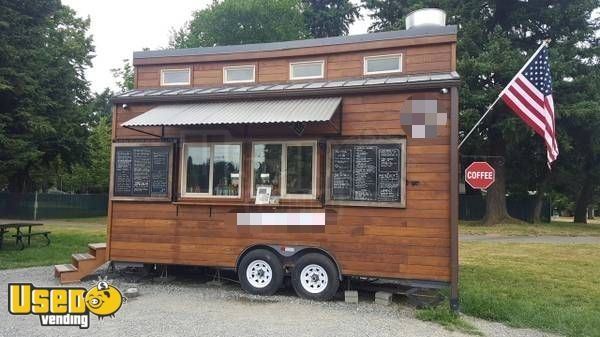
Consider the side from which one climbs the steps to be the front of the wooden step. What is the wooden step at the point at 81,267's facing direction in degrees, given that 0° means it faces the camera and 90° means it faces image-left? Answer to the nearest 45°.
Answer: approximately 90°

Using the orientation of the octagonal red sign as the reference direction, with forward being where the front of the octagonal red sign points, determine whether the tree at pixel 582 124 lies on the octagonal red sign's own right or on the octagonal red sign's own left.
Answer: on the octagonal red sign's own left

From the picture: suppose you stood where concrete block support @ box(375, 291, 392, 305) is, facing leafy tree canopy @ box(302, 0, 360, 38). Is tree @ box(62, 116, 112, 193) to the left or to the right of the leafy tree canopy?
left

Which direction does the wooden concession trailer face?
toward the camera

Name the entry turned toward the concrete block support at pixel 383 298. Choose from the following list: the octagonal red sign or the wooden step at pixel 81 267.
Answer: the octagonal red sign

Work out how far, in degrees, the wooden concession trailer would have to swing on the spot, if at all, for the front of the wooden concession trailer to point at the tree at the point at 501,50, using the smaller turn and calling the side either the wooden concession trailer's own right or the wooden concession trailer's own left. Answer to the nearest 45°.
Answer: approximately 135° to the wooden concession trailer's own left

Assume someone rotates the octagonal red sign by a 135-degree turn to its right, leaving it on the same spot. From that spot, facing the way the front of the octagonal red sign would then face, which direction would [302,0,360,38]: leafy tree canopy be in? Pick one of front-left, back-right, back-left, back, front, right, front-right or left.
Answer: front

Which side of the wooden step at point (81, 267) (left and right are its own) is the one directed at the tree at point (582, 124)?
back

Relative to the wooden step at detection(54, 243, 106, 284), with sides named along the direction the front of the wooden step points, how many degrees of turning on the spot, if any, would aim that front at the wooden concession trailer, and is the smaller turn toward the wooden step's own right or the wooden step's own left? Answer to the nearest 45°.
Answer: approximately 135° to the wooden step's own left

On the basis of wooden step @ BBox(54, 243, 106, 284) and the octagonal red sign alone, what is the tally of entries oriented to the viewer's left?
1

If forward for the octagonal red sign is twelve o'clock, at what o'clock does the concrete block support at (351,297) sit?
The concrete block support is roughly at 12 o'clock from the octagonal red sign.

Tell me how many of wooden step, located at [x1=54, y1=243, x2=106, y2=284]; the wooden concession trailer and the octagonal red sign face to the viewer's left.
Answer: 1

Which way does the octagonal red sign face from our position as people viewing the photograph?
facing the viewer

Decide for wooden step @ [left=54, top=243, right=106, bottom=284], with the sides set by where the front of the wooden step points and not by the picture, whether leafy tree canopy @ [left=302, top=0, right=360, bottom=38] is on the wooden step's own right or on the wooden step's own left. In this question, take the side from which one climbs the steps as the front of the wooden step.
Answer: on the wooden step's own right
